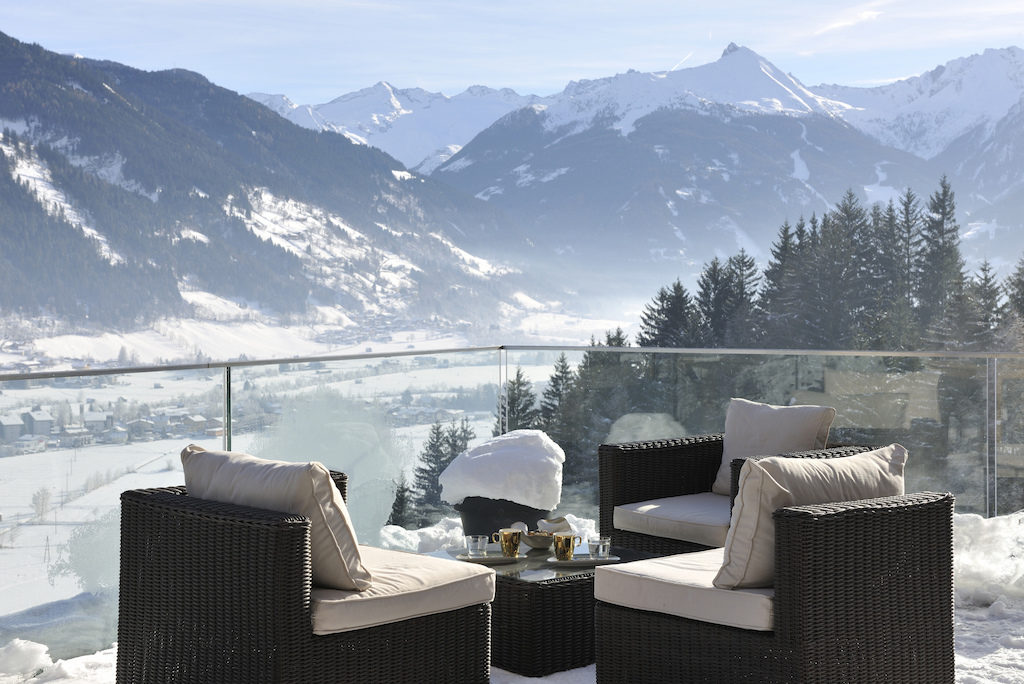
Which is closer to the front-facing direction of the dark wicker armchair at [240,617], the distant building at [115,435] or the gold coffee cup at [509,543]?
the gold coffee cup

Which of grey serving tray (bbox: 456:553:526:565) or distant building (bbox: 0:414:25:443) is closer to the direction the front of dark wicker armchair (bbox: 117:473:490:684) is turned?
the grey serving tray

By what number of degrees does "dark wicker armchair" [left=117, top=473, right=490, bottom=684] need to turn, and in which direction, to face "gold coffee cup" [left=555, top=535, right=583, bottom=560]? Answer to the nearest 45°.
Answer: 0° — it already faces it

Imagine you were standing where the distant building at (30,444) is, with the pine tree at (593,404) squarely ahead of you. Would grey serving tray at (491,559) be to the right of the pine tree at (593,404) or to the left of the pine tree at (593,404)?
right

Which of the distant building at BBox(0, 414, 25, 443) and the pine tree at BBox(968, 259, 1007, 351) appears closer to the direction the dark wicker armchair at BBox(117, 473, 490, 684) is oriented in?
the pine tree

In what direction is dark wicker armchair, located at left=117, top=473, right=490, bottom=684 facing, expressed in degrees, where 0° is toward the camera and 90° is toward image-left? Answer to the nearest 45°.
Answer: approximately 225°

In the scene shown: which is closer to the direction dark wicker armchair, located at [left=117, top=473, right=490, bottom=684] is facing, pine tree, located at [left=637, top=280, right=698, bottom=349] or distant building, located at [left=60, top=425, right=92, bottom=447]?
the pine tree

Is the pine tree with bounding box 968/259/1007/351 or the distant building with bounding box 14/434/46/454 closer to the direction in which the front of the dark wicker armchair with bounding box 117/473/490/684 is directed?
the pine tree

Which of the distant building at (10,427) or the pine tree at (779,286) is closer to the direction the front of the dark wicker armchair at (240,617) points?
the pine tree

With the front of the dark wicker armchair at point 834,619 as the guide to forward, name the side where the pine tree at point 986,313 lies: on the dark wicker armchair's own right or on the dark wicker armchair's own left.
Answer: on the dark wicker armchair's own right

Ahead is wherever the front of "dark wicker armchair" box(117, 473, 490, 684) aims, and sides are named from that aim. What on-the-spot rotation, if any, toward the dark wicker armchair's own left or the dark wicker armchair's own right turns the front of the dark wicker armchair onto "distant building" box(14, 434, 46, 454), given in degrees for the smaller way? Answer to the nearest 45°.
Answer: approximately 90° to the dark wicker armchair's own left

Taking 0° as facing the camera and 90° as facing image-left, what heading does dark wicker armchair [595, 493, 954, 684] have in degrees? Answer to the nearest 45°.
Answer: approximately 135°

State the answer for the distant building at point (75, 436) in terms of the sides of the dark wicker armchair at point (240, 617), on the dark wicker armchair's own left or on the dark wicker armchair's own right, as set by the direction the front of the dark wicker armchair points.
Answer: on the dark wicker armchair's own left

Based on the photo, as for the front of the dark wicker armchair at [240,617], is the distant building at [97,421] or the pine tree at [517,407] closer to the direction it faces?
the pine tree
